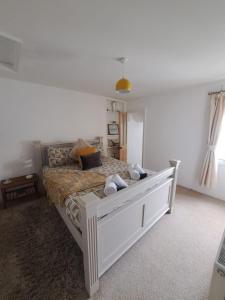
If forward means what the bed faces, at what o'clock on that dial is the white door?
The white door is roughly at 8 o'clock from the bed.

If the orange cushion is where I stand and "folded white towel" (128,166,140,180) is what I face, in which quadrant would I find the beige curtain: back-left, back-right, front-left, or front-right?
front-left

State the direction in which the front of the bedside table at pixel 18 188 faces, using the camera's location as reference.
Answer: facing the viewer and to the right of the viewer

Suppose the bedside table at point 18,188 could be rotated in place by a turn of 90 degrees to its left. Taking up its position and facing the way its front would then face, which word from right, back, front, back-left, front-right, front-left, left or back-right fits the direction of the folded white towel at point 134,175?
right

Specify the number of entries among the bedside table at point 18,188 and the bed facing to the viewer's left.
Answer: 0

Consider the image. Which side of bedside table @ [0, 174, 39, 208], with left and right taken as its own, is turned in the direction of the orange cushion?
left

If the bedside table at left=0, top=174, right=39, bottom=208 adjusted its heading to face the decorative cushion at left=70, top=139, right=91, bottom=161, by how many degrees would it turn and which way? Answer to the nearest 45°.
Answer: approximately 45° to its left
